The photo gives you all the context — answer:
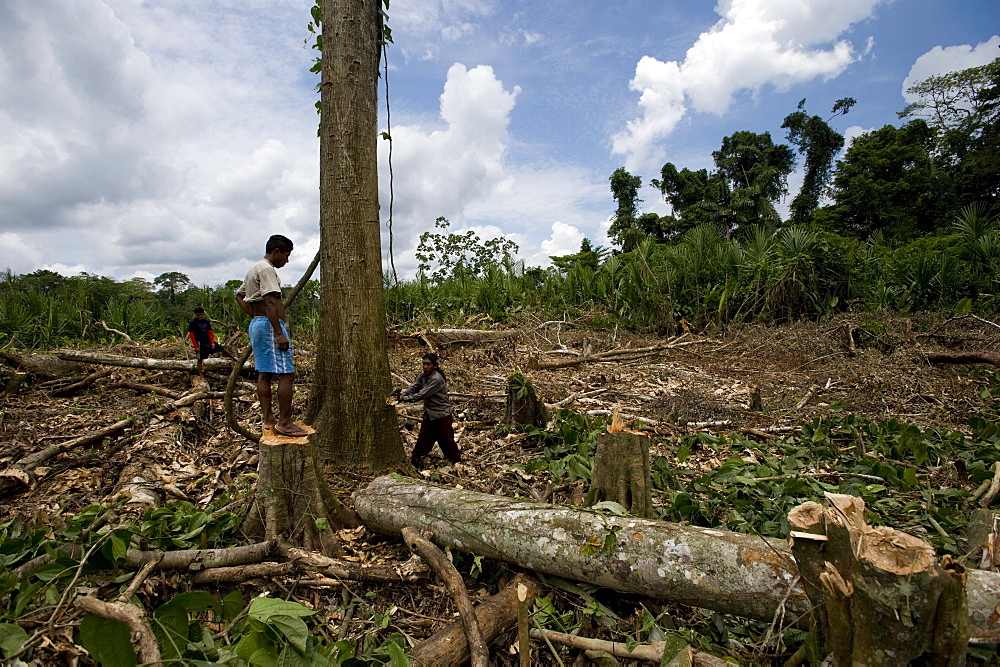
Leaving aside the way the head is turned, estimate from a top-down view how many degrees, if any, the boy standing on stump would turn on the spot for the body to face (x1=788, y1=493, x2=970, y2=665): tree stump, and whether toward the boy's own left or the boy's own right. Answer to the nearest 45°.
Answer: approximately 45° to the boy's own right

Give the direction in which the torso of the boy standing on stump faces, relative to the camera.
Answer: to the viewer's right

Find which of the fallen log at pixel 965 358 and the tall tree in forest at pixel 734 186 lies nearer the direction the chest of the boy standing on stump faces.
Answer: the fallen log

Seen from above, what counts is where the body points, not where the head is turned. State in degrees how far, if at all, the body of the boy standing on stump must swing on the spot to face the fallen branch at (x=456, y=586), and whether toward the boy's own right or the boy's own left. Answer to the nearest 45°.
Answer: approximately 45° to the boy's own right

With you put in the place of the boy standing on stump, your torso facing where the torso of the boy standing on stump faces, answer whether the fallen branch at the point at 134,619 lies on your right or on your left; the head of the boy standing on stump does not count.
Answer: on your right

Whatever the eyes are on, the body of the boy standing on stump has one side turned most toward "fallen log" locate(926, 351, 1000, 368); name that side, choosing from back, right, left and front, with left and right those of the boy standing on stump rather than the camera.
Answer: front

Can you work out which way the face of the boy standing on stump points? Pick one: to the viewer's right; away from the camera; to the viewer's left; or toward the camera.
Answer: to the viewer's right

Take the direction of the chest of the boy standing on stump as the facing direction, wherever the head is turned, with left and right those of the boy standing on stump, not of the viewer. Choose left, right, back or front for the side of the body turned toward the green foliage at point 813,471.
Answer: front

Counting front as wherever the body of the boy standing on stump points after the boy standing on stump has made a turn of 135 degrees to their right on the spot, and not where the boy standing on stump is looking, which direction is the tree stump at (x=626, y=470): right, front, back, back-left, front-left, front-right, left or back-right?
left
